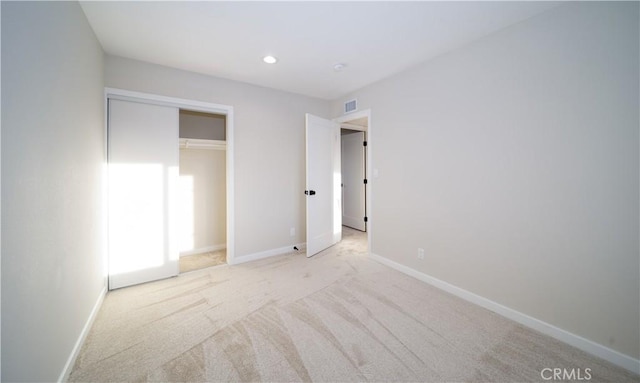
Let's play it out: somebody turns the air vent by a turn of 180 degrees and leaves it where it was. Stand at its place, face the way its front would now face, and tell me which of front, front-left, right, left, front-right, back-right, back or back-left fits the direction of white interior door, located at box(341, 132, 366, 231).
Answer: front-left

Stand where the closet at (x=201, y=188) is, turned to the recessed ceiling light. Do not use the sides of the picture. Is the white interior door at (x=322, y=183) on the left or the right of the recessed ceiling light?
left

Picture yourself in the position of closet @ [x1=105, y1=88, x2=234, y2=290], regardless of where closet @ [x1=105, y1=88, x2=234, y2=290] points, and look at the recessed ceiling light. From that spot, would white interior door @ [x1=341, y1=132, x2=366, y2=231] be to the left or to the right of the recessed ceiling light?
left

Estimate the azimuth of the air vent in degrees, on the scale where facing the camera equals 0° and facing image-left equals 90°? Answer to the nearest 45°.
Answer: approximately 45°

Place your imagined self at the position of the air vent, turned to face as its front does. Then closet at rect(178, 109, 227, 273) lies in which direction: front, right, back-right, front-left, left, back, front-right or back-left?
front-right
